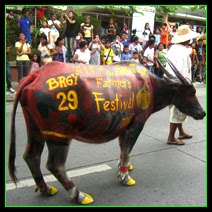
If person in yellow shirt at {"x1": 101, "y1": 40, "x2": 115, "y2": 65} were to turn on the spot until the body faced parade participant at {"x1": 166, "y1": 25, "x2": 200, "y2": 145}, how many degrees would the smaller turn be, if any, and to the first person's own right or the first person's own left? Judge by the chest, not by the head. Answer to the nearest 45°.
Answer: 0° — they already face them

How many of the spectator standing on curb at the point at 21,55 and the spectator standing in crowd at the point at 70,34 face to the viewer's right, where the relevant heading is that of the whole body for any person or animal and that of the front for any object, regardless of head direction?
0

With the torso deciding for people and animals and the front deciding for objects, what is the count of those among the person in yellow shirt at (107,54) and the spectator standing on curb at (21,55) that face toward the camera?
2

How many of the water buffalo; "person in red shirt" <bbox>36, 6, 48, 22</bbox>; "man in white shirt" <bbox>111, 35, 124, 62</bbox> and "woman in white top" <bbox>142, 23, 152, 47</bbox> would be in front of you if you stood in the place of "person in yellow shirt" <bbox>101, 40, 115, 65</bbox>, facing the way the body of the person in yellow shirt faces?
1

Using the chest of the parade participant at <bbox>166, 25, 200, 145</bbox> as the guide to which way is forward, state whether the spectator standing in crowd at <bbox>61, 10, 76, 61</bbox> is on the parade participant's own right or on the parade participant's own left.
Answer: on the parade participant's own left

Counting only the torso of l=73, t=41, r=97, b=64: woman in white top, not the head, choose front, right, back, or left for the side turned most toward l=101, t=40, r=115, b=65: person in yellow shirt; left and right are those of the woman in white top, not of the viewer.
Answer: left

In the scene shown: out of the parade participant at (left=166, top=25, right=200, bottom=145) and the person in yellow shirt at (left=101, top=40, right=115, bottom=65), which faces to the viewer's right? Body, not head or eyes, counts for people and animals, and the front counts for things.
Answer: the parade participant

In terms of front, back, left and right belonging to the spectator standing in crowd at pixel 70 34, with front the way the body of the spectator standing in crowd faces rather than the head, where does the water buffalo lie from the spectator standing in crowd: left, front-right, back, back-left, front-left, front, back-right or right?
front-left

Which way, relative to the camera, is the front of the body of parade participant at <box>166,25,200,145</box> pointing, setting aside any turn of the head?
to the viewer's right

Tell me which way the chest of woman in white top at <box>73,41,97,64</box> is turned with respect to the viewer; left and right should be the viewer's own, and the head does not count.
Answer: facing the viewer and to the right of the viewer

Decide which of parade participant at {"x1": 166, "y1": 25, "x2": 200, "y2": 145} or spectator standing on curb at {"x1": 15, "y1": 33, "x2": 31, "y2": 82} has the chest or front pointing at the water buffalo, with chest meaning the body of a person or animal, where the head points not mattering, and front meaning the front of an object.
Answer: the spectator standing on curb
